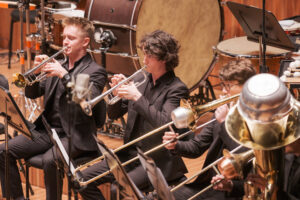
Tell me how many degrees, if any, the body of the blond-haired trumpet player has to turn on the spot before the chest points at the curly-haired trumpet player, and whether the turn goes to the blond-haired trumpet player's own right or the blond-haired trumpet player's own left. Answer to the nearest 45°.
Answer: approximately 90° to the blond-haired trumpet player's own left

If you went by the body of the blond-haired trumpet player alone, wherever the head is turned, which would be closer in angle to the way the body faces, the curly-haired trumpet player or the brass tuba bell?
the brass tuba bell

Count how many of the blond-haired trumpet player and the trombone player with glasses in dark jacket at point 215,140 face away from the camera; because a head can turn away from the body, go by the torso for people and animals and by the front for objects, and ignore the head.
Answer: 0

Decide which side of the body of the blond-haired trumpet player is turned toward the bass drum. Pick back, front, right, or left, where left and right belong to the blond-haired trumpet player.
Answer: back

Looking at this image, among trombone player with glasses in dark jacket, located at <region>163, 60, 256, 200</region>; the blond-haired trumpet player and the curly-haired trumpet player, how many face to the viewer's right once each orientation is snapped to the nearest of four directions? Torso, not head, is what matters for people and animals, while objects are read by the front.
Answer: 0

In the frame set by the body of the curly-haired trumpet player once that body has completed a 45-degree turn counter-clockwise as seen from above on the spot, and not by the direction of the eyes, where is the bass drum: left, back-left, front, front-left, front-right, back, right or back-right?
back

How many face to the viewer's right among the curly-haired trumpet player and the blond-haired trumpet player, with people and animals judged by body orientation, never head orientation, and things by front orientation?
0

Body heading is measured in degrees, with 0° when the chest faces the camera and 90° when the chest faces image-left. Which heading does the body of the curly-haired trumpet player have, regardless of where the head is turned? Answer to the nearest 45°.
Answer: approximately 45°

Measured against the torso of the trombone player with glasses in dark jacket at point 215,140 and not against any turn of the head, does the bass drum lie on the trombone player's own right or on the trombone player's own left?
on the trombone player's own right

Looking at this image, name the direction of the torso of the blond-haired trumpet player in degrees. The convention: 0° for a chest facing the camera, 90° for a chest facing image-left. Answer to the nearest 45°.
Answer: approximately 45°

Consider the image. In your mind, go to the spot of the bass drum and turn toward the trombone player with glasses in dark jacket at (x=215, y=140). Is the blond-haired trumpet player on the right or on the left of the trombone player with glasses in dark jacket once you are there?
right
